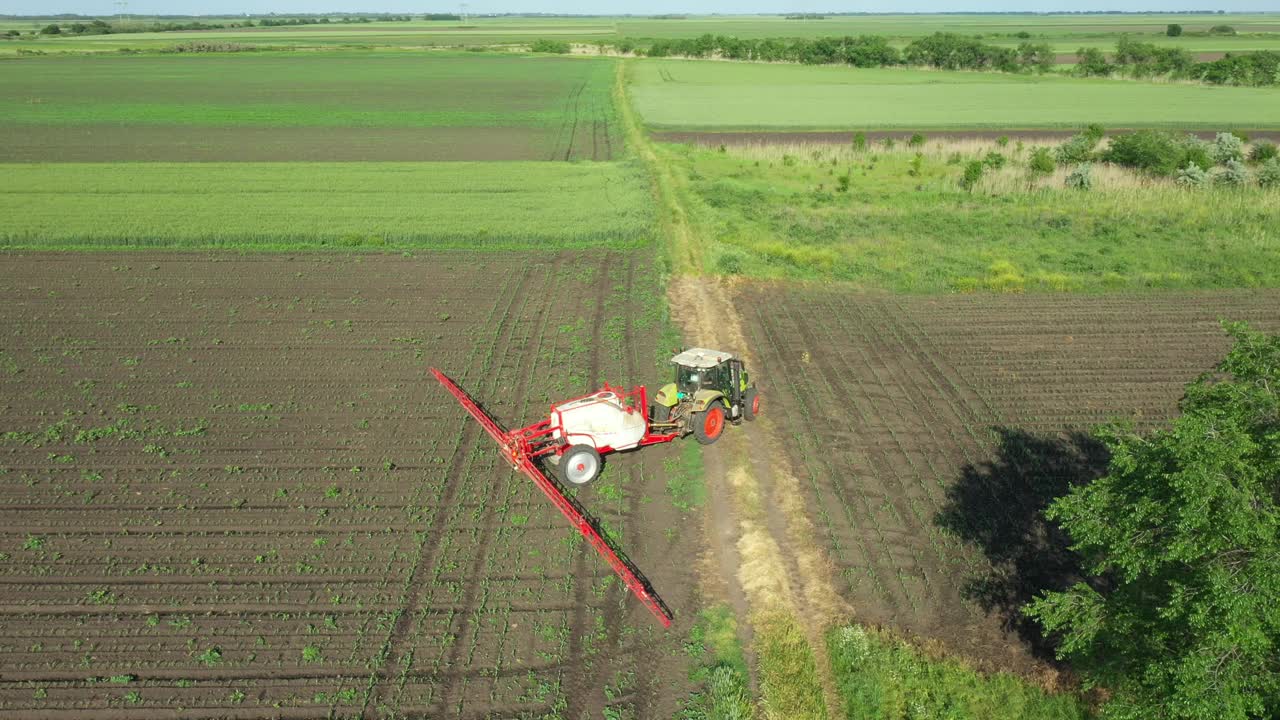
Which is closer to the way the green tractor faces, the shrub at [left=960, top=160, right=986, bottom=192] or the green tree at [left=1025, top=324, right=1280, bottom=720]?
the shrub

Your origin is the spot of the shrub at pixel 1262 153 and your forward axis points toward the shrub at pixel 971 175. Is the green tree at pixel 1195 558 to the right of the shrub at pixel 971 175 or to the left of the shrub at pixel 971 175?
left

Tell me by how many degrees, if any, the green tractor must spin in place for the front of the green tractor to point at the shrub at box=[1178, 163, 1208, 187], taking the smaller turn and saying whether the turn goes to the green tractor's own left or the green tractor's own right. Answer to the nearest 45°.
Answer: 0° — it already faces it

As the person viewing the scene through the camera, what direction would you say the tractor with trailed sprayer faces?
facing away from the viewer and to the right of the viewer

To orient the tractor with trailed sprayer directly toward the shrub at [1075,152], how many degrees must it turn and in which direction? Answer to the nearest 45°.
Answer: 0° — it already faces it

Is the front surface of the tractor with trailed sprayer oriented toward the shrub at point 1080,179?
yes

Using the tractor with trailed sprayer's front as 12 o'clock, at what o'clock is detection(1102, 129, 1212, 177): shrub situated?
The shrub is roughly at 12 o'clock from the tractor with trailed sprayer.

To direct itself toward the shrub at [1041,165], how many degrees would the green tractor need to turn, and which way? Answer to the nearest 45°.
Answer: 0° — it already faces it
